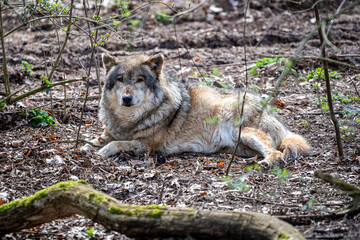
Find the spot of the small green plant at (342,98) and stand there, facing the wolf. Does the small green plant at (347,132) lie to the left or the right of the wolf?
left

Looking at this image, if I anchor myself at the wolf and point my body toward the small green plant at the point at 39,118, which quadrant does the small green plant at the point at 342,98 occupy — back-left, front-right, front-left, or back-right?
back-right

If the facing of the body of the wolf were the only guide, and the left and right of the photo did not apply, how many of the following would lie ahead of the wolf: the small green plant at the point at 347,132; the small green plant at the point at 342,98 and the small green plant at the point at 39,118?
1

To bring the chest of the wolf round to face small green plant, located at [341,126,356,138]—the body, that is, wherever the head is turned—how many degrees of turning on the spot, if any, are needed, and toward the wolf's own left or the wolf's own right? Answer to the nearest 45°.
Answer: approximately 180°

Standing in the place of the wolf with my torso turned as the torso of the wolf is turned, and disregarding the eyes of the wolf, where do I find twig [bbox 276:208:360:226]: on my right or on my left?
on my left

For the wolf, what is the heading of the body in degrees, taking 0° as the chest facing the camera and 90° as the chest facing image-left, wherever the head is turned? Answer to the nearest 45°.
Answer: approximately 90°

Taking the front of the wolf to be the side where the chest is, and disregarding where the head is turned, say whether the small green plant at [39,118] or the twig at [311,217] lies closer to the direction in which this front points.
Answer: the small green plant
